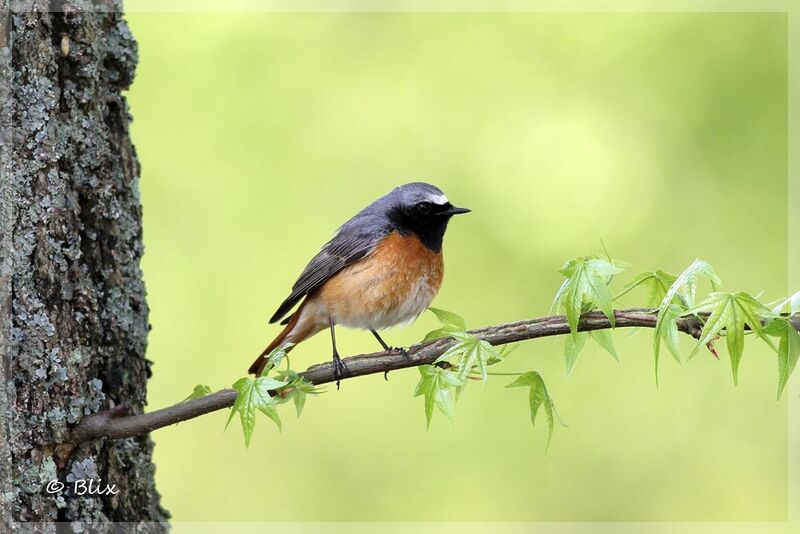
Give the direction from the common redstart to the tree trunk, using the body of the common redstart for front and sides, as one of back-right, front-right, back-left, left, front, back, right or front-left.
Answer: back-right

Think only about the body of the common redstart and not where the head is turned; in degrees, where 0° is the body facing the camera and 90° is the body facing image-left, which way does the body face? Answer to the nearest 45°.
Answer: approximately 270°

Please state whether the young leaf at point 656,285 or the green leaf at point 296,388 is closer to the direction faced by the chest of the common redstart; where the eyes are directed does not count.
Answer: the young leaf

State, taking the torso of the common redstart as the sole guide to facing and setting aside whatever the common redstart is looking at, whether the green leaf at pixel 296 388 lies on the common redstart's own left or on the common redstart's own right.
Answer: on the common redstart's own right

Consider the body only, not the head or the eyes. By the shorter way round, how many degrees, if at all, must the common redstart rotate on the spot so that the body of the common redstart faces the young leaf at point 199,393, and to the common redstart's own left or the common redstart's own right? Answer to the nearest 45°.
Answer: approximately 135° to the common redstart's own right
